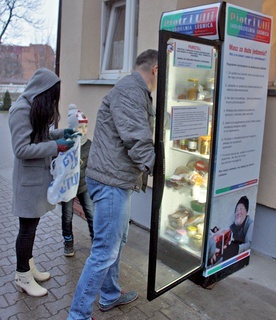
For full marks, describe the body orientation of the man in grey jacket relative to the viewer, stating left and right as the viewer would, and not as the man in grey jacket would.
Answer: facing away from the viewer and to the right of the viewer

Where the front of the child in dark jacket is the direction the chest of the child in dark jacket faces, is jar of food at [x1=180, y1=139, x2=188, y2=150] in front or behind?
in front

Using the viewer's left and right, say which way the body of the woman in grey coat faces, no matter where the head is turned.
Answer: facing to the right of the viewer

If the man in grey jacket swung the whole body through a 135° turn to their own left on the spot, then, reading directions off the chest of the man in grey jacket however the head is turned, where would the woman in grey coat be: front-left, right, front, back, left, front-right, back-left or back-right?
front-right

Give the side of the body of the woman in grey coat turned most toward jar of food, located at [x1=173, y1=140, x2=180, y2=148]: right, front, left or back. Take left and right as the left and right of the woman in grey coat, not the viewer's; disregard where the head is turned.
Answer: front

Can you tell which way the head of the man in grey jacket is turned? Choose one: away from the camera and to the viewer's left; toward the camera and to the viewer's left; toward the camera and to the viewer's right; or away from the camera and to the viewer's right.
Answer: away from the camera and to the viewer's right

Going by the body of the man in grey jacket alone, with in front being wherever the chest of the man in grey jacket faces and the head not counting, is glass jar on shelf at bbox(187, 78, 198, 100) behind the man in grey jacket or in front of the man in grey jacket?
in front

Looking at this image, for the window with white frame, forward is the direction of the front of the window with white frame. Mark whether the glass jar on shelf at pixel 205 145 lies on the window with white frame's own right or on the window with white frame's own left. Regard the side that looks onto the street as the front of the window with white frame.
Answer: on the window with white frame's own left

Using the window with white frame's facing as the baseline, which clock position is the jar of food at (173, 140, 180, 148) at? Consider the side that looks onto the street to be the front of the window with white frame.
The jar of food is roughly at 10 o'clock from the window with white frame.

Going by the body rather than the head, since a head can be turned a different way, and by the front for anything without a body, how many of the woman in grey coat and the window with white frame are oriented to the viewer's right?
1

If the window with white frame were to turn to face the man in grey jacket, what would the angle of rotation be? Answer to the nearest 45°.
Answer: approximately 45° to its left

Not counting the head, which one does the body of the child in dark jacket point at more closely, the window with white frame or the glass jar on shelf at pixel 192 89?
the glass jar on shelf
